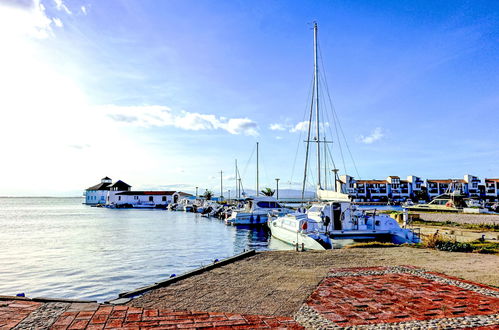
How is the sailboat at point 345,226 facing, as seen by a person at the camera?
facing away from the viewer and to the left of the viewer

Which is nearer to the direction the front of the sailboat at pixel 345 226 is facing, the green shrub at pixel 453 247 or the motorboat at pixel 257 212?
the motorboat

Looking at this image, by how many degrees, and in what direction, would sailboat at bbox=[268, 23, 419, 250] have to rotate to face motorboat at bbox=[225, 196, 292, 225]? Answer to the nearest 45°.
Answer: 0° — it already faces it

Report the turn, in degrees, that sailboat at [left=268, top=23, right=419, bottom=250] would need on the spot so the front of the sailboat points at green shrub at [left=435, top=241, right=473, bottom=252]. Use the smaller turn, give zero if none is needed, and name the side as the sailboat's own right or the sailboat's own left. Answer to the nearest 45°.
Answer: approximately 180°
